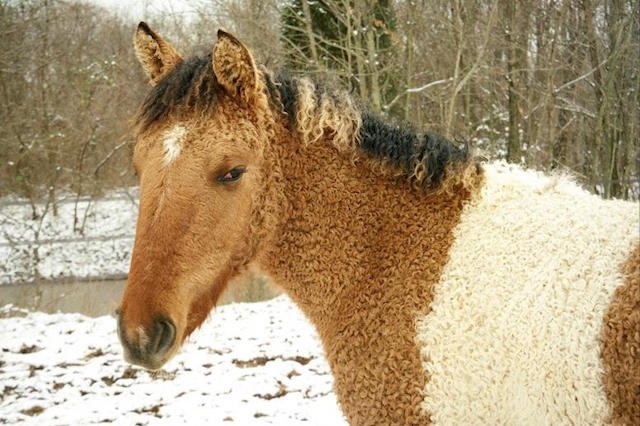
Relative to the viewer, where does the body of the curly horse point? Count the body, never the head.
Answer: to the viewer's left
